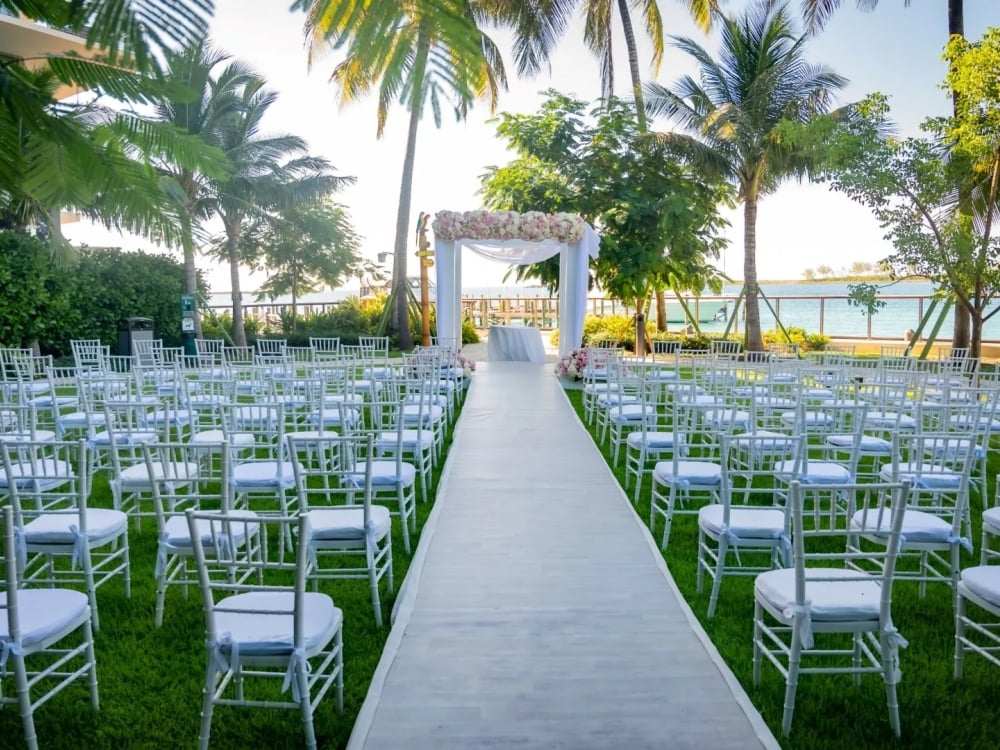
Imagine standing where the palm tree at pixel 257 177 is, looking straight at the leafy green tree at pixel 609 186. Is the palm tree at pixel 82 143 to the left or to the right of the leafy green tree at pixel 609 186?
right

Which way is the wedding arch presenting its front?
toward the camera

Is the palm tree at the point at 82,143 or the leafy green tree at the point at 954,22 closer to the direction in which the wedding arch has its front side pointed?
the palm tree

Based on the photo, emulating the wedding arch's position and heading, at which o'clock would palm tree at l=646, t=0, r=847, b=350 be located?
The palm tree is roughly at 8 o'clock from the wedding arch.

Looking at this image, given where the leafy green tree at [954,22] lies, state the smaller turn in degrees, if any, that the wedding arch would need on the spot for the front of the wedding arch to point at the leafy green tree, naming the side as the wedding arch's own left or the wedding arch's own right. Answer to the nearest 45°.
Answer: approximately 90° to the wedding arch's own left

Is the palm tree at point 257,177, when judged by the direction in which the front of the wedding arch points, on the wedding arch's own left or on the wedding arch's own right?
on the wedding arch's own right

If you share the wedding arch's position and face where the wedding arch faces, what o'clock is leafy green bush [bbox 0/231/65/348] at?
The leafy green bush is roughly at 3 o'clock from the wedding arch.

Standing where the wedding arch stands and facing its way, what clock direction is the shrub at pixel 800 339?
The shrub is roughly at 8 o'clock from the wedding arch.

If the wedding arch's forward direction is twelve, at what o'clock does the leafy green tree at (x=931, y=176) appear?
The leafy green tree is roughly at 10 o'clock from the wedding arch.

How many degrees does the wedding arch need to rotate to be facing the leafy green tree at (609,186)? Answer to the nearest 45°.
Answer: approximately 135° to its left

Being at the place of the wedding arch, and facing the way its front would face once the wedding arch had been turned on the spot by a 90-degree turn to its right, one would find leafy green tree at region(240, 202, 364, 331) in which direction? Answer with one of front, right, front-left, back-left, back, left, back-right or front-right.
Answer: front-right

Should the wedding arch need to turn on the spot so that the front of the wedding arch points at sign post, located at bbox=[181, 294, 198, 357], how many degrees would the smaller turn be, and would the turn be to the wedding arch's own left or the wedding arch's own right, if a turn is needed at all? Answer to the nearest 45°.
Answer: approximately 90° to the wedding arch's own right
